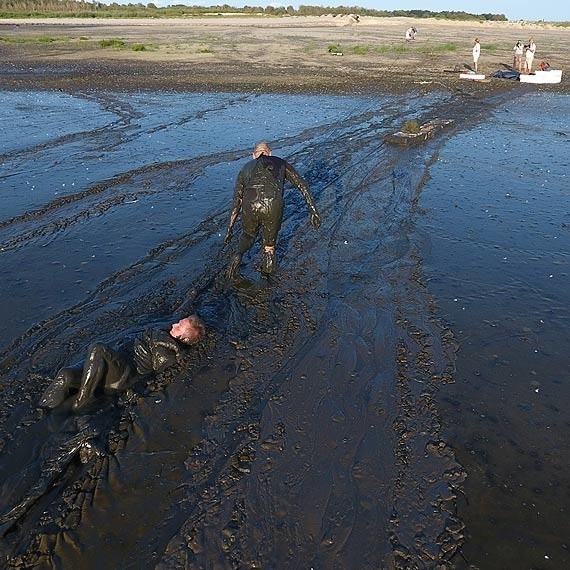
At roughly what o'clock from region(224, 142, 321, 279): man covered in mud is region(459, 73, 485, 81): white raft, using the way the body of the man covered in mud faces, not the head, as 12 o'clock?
The white raft is roughly at 1 o'clock from the man covered in mud.

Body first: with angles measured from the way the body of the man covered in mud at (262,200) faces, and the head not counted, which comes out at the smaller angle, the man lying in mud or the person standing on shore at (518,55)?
the person standing on shore

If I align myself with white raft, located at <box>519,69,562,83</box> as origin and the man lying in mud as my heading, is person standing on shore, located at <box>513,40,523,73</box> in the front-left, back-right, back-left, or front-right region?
back-right

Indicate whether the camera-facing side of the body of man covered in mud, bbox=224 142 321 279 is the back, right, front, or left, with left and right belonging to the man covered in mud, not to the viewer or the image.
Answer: back

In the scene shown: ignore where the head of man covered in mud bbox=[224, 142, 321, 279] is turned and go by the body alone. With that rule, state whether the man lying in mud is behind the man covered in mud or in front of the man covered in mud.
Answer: behind

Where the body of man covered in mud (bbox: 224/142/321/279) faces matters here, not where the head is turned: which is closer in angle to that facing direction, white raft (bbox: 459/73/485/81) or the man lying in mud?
the white raft

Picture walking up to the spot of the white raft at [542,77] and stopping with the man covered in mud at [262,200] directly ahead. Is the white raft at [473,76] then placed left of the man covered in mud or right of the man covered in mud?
right

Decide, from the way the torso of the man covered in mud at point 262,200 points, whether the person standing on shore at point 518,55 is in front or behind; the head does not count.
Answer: in front

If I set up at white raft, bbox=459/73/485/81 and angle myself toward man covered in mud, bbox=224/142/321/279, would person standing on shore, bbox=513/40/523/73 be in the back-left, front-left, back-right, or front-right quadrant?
back-left

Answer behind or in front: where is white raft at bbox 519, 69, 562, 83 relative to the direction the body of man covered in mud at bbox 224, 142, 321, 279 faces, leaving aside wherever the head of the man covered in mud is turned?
in front
